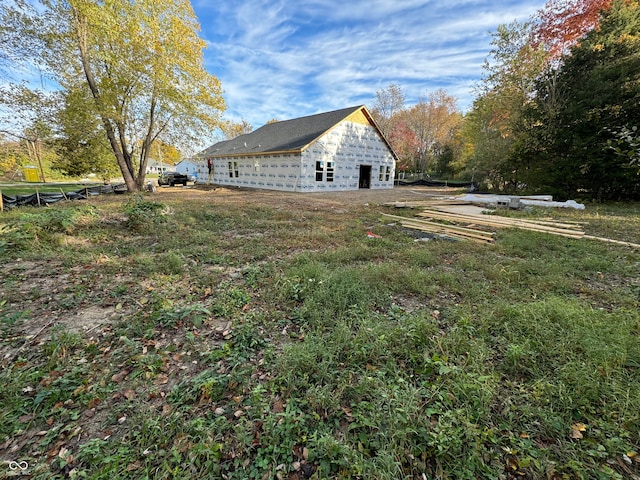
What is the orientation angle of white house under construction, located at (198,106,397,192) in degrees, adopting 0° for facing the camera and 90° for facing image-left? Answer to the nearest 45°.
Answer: approximately 315°

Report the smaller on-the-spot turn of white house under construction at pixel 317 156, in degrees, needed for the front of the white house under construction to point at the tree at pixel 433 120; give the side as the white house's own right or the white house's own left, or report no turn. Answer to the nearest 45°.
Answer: approximately 90° to the white house's own left

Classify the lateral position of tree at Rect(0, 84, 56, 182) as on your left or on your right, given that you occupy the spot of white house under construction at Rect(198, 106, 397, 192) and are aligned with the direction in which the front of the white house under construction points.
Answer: on your right

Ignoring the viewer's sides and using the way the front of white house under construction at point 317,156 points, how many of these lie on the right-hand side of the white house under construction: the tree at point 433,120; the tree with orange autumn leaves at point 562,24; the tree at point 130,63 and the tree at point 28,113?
2

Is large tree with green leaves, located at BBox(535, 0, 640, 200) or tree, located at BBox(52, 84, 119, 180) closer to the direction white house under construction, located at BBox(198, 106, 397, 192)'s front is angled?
the large tree with green leaves

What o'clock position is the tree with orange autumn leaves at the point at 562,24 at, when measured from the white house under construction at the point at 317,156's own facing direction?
The tree with orange autumn leaves is roughly at 11 o'clock from the white house under construction.

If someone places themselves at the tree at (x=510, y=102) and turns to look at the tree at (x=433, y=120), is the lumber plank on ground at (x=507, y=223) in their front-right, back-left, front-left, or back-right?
back-left

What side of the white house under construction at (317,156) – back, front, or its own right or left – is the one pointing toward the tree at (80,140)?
right

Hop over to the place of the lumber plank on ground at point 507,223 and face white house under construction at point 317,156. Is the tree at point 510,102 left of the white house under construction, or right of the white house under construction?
right

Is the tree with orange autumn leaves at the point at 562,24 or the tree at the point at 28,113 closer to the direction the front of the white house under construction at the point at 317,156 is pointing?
the tree with orange autumn leaves

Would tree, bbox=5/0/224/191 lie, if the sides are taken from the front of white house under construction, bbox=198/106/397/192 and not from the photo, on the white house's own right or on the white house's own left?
on the white house's own right
